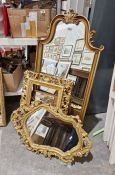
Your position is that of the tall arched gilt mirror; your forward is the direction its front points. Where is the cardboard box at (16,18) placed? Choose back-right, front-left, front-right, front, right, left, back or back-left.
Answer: right

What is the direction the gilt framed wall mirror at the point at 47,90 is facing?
toward the camera

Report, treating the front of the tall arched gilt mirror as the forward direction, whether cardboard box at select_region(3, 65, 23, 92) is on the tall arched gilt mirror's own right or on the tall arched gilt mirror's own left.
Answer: on the tall arched gilt mirror's own right

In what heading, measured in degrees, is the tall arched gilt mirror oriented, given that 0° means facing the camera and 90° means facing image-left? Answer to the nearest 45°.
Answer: approximately 0°
